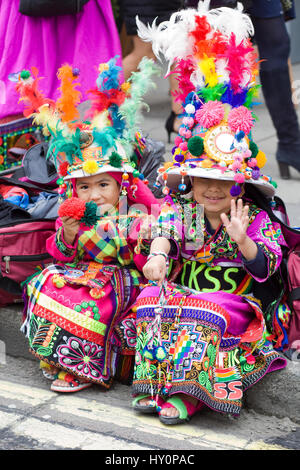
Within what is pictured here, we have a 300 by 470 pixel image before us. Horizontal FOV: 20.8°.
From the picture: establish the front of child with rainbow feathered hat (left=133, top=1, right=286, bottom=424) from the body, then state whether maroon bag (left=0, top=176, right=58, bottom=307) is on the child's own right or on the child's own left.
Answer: on the child's own right

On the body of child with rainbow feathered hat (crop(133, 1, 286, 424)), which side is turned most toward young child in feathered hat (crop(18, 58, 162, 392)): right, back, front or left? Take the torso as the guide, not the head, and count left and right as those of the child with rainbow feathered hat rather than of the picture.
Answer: right

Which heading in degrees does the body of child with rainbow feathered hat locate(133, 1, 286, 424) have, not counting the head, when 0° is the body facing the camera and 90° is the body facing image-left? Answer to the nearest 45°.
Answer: approximately 45°

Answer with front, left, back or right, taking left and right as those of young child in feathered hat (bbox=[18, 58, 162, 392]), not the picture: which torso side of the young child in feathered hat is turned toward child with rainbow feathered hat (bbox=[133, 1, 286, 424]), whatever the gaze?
left

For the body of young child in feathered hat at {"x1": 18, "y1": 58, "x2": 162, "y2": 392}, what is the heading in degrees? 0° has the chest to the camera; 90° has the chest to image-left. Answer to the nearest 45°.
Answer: approximately 45°
